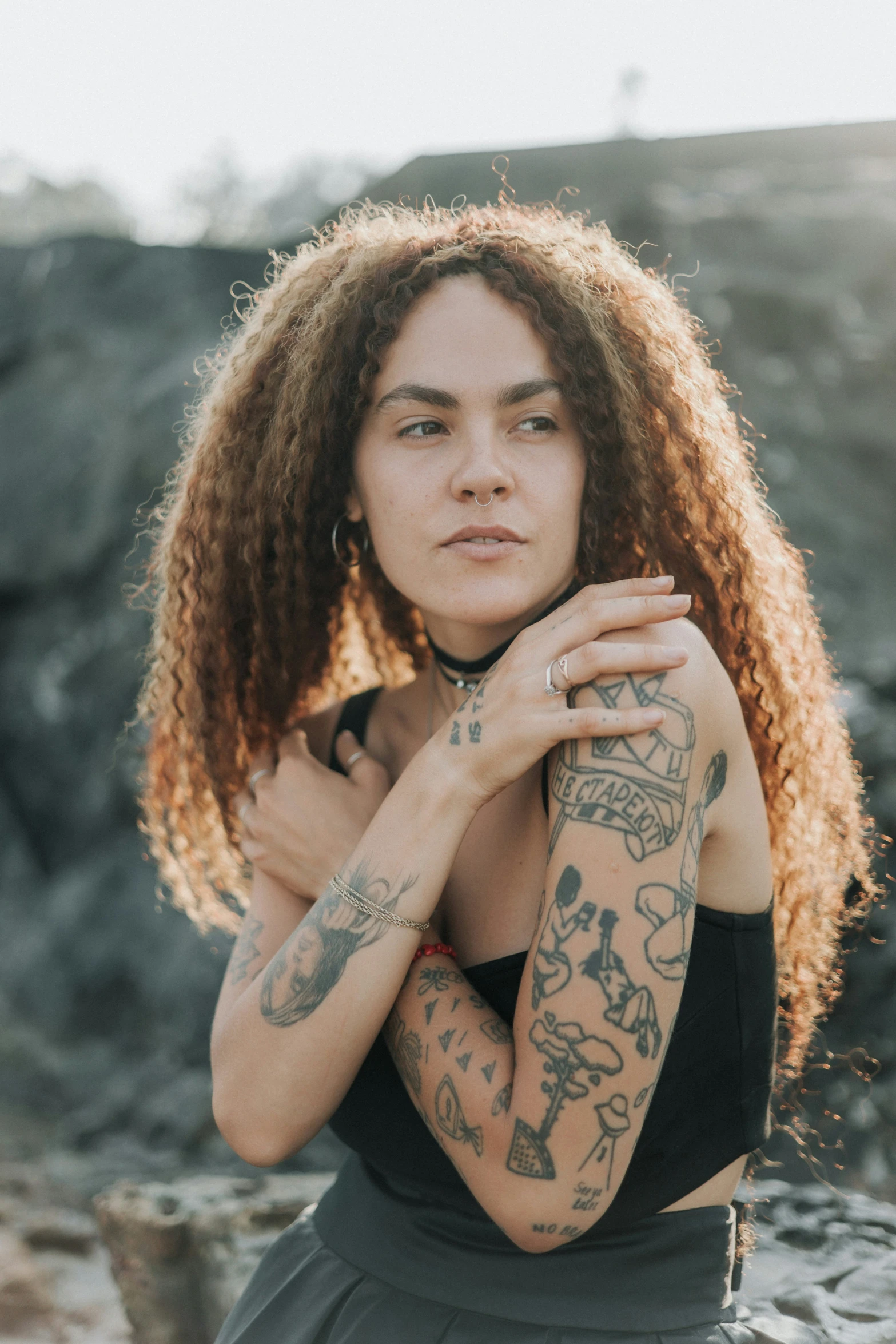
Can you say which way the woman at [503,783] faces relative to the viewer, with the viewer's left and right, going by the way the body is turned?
facing the viewer and to the left of the viewer

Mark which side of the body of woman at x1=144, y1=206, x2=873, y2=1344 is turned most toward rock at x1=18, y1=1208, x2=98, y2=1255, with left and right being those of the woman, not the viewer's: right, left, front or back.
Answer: right

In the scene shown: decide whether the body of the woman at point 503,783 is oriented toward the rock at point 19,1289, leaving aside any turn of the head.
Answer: no
